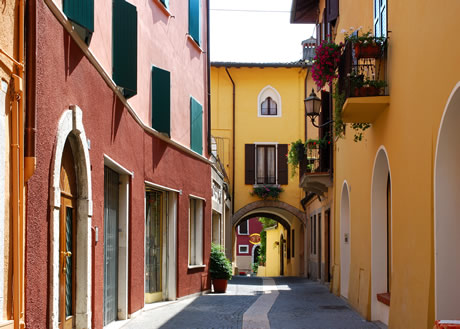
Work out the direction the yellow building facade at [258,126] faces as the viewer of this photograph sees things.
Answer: facing the viewer

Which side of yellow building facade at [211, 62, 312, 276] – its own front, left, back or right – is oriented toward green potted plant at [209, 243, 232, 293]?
front

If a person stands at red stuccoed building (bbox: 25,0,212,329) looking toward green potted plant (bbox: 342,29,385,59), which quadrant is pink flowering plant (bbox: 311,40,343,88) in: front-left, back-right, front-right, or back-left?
front-left

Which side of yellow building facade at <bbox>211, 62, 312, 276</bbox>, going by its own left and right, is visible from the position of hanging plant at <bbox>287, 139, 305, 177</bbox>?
front

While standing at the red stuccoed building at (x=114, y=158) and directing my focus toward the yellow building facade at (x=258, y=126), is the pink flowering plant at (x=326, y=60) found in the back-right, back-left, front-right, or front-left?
front-right

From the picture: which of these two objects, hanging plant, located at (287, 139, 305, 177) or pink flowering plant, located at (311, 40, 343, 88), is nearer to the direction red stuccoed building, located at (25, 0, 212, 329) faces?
the pink flowering plant

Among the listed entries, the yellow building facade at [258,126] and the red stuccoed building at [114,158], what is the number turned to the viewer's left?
0

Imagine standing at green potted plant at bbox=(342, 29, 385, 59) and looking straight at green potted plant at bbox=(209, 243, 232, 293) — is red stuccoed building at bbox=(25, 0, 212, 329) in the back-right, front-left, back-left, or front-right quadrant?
front-left

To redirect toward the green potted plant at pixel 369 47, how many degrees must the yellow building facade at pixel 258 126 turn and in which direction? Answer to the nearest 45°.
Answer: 0° — it already faces it

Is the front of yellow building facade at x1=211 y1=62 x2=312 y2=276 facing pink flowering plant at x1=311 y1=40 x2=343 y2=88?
yes

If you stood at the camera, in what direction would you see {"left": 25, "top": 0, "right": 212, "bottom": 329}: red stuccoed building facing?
facing the viewer and to the right of the viewer

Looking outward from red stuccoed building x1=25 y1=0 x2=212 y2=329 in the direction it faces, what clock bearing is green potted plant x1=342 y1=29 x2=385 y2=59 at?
The green potted plant is roughly at 11 o'clock from the red stuccoed building.

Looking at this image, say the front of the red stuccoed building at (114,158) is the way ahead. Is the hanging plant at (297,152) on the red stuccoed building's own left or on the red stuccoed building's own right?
on the red stuccoed building's own left
